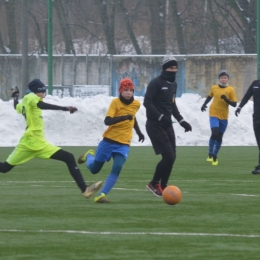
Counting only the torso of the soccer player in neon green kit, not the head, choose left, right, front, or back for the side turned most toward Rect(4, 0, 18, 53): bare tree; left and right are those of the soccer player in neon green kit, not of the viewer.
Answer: left

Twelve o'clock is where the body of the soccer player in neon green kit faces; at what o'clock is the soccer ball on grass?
The soccer ball on grass is roughly at 1 o'clock from the soccer player in neon green kit.

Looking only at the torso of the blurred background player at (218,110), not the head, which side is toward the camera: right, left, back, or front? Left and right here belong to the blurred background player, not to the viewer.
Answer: front

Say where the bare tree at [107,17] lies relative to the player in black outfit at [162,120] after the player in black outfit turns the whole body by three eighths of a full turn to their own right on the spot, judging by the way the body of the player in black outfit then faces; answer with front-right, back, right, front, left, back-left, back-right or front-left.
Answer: right

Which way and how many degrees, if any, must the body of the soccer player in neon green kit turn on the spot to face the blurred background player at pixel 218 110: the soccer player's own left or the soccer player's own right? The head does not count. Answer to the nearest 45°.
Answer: approximately 45° to the soccer player's own left

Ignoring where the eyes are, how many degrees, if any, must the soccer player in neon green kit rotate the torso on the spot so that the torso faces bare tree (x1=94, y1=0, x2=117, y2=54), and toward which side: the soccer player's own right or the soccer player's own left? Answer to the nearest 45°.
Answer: approximately 90° to the soccer player's own left

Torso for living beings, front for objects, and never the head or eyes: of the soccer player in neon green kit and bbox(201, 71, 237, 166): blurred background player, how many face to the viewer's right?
1

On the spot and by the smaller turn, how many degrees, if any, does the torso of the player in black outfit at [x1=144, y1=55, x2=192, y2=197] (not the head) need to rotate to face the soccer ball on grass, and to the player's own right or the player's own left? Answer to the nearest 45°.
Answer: approximately 45° to the player's own right

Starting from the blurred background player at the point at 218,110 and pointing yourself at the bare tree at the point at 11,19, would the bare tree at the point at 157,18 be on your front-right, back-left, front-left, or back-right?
front-right

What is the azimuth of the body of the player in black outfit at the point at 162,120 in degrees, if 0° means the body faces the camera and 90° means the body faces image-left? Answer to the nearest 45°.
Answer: approximately 315°

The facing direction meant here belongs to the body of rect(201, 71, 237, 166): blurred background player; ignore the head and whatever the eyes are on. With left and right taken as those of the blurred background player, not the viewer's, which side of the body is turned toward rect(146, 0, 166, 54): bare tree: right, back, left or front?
back

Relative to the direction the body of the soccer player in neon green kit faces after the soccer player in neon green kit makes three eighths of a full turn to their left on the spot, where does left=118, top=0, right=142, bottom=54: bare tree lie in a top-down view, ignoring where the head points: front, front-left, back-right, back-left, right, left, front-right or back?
front-right

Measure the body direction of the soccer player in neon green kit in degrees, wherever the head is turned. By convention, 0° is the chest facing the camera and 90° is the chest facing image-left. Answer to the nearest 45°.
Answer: approximately 270°

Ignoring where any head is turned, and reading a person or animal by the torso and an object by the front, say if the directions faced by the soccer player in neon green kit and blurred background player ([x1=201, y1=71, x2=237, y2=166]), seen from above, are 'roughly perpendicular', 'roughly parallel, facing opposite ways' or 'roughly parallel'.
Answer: roughly perpendicular

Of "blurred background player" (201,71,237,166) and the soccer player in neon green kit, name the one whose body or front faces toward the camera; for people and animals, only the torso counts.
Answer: the blurred background player

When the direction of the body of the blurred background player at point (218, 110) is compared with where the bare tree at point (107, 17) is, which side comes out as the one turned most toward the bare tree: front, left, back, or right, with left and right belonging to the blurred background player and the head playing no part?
back

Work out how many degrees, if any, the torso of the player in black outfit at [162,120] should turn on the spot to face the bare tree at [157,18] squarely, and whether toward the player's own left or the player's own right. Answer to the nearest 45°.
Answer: approximately 135° to the player's own left
